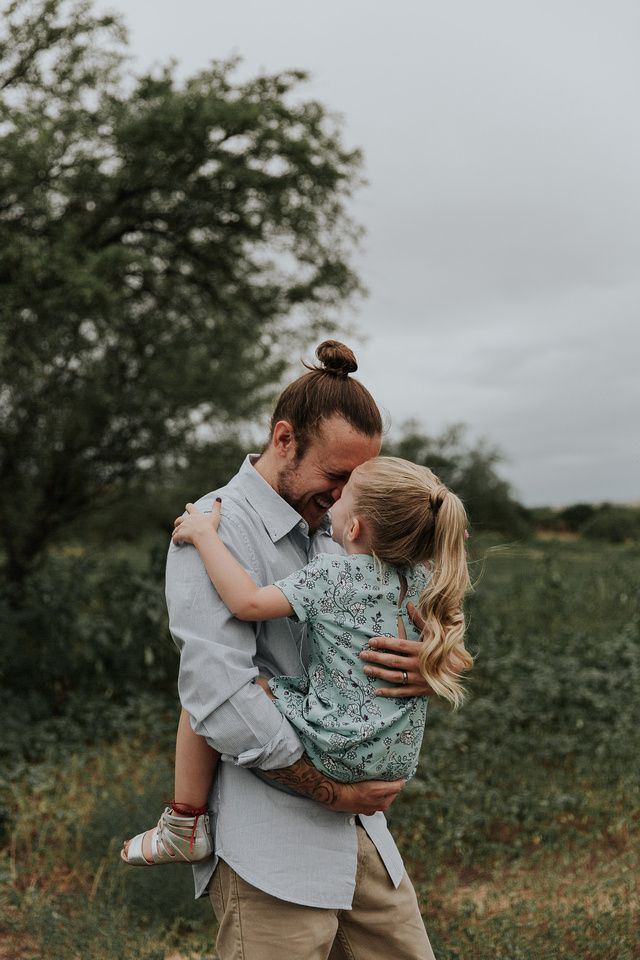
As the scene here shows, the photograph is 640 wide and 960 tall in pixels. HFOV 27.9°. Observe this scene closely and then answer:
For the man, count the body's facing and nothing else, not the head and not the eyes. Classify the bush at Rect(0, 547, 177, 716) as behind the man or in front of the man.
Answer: behind

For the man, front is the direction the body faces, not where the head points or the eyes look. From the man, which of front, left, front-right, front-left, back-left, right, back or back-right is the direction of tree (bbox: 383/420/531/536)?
back-left

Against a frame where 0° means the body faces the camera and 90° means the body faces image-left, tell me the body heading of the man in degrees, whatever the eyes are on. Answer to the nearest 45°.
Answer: approximately 315°

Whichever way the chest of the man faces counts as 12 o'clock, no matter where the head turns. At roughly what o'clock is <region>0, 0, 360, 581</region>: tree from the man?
The tree is roughly at 7 o'clock from the man.

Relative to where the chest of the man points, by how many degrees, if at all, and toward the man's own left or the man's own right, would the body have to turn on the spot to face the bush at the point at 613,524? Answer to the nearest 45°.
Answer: approximately 135° to the man's own left
